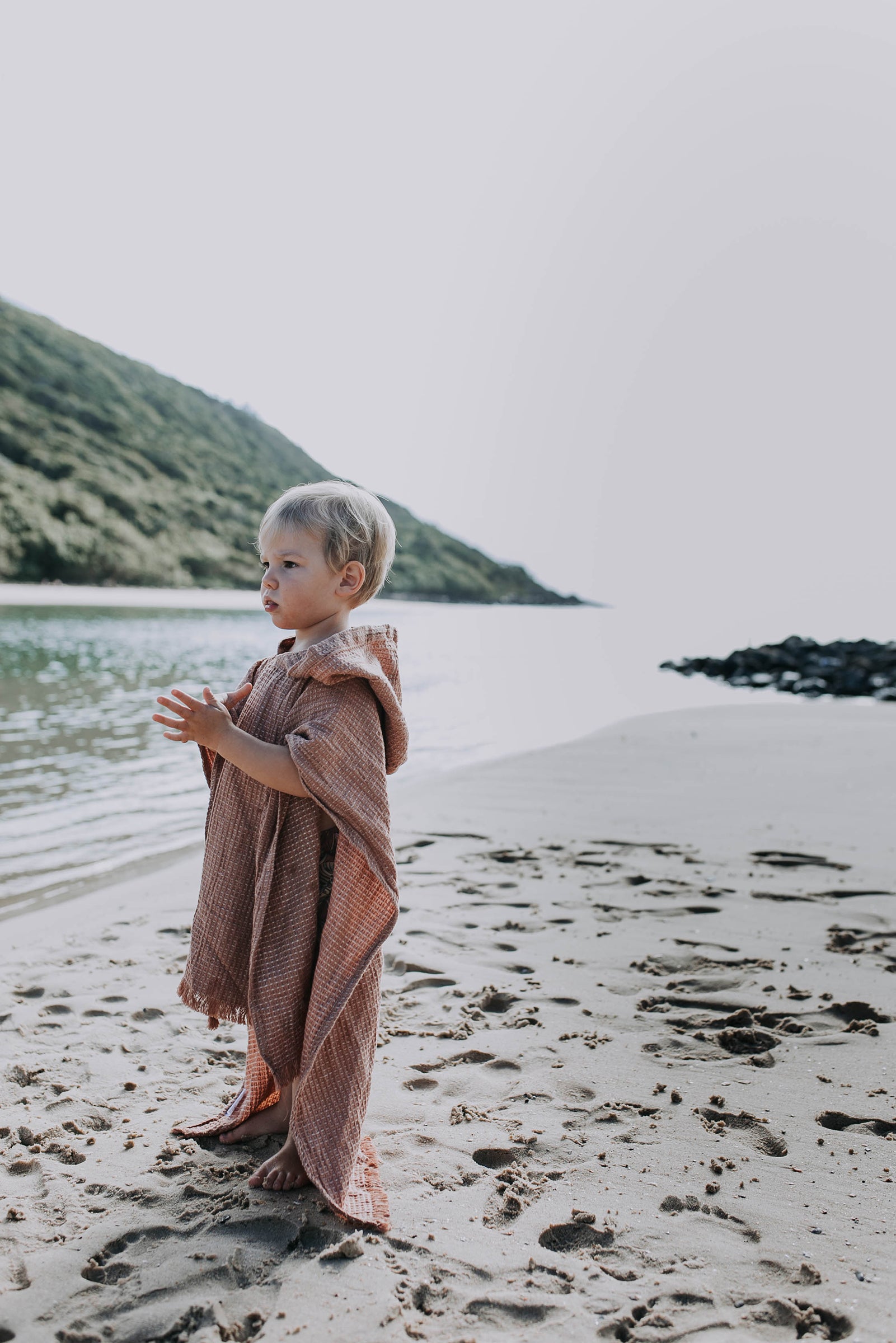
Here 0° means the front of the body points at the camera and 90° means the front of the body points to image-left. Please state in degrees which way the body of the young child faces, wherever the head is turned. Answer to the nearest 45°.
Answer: approximately 45°
